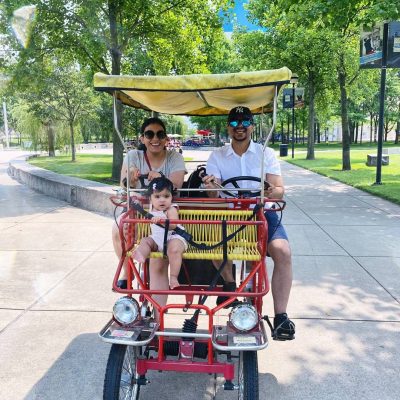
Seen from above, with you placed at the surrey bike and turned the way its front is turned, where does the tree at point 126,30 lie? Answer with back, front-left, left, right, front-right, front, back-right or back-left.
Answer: back

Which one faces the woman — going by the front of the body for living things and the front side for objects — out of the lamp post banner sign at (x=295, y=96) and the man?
the lamp post banner sign

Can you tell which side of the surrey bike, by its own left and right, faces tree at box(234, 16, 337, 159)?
back

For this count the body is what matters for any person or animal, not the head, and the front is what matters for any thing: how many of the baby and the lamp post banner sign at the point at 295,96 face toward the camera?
2

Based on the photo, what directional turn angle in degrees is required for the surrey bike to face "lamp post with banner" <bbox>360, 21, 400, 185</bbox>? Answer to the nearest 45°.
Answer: approximately 135° to its left

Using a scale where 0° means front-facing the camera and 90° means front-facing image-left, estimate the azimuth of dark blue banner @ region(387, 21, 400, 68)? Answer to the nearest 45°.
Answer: approximately 0°

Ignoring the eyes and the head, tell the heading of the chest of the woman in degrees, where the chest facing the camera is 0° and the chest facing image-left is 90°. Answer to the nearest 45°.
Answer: approximately 0°
